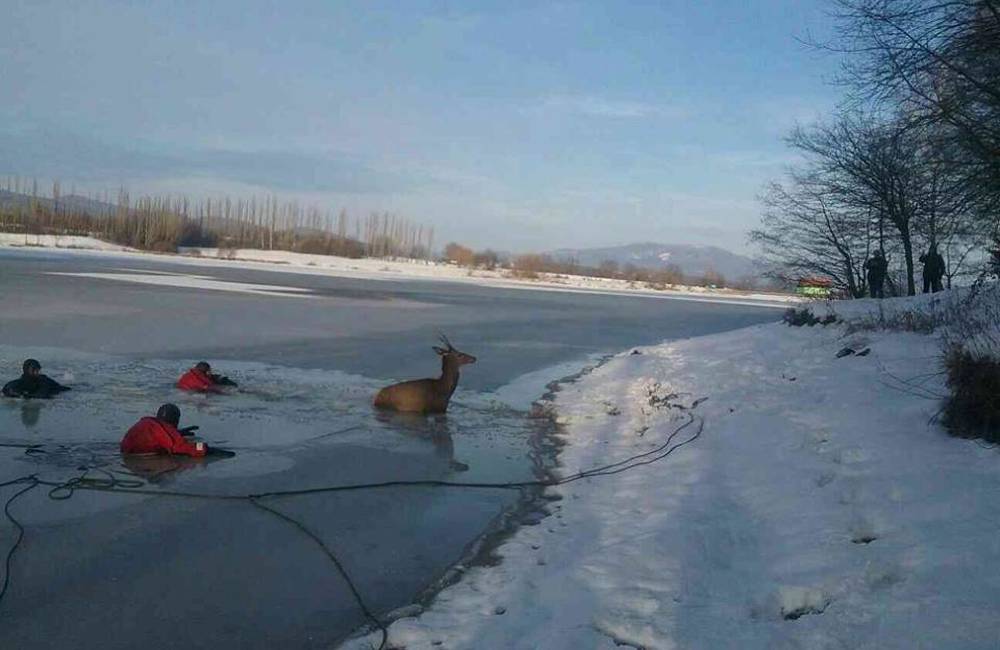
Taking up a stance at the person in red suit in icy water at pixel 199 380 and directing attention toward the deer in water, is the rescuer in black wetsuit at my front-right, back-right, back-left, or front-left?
back-right

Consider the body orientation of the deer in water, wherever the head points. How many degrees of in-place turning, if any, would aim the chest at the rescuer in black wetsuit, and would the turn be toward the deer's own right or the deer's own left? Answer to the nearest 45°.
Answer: approximately 180°

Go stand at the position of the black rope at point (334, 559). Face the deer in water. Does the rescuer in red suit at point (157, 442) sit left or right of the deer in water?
left

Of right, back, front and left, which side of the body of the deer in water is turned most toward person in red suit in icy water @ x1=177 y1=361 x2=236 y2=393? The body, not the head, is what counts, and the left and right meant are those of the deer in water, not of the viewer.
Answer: back

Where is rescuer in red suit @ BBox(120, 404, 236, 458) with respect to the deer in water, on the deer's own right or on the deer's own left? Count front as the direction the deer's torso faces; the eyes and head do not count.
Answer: on the deer's own right

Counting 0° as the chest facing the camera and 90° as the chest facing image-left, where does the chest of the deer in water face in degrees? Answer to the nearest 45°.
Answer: approximately 270°

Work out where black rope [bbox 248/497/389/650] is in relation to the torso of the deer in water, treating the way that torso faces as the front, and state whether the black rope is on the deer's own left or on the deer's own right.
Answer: on the deer's own right
